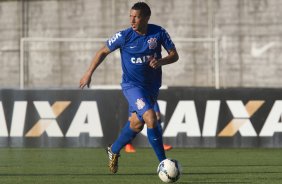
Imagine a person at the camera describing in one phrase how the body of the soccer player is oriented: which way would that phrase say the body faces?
toward the camera
